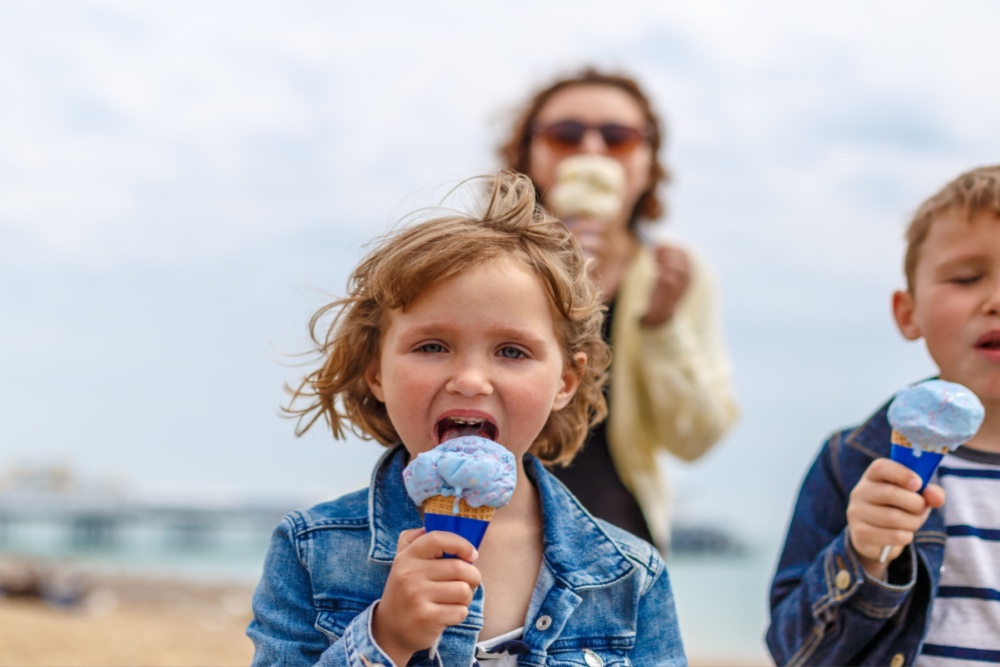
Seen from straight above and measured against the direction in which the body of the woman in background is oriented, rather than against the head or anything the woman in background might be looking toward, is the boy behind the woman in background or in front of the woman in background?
in front

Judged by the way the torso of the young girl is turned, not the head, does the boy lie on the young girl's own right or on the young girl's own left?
on the young girl's own left

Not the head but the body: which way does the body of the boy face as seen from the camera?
toward the camera

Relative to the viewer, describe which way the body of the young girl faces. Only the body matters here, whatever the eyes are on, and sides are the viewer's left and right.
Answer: facing the viewer

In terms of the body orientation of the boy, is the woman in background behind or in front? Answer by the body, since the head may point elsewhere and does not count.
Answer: behind

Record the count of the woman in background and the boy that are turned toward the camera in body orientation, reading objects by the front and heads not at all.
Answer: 2

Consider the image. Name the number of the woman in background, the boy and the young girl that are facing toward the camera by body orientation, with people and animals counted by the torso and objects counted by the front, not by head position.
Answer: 3

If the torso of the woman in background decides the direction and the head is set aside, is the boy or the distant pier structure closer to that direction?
the boy

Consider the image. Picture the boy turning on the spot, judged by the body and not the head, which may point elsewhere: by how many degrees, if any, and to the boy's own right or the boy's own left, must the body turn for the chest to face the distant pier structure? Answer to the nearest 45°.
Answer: approximately 135° to the boy's own right

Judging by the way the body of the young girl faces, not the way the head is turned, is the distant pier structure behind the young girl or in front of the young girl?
behind
